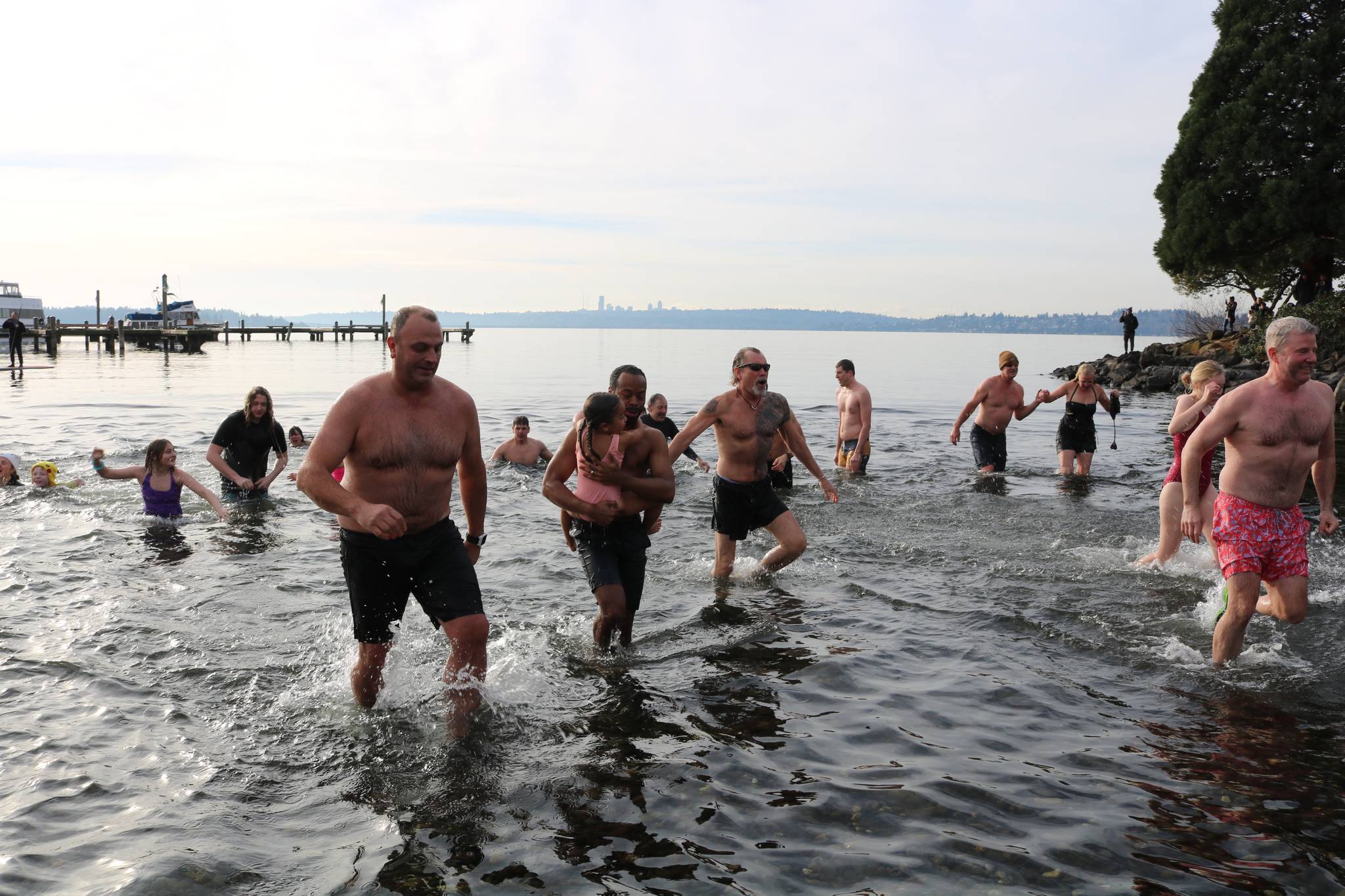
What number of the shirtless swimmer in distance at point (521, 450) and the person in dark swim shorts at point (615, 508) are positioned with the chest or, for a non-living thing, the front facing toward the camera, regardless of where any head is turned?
2

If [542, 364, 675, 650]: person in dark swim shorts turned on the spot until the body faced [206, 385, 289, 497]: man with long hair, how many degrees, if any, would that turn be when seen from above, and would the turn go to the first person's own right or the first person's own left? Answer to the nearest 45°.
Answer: approximately 135° to the first person's own right

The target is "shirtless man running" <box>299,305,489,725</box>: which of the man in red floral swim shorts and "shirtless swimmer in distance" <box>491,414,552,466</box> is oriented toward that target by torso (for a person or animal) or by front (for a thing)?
the shirtless swimmer in distance

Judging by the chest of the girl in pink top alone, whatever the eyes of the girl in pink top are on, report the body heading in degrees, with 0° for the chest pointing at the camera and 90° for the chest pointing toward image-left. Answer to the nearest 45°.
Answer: approximately 225°

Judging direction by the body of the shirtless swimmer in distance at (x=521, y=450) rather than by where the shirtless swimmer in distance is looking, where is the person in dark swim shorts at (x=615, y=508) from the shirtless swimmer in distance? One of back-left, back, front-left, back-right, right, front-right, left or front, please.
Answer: front

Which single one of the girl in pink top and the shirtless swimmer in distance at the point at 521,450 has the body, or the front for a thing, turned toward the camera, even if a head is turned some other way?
the shirtless swimmer in distance

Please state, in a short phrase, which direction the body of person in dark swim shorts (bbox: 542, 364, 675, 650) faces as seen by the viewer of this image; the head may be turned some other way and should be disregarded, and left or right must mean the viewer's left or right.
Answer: facing the viewer

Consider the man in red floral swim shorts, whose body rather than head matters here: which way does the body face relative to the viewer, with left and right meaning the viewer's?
facing the viewer and to the right of the viewer

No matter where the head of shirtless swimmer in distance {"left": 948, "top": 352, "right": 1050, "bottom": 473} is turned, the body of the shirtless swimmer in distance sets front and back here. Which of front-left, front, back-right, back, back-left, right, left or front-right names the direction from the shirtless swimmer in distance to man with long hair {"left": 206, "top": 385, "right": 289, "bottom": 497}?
right

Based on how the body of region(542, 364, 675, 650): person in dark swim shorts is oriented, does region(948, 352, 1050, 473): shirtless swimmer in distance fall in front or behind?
behind

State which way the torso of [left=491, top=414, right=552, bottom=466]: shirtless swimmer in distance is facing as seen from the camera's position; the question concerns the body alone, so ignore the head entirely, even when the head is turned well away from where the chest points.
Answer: toward the camera

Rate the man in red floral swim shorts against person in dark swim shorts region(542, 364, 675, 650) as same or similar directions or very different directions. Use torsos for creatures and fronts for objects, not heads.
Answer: same or similar directions
